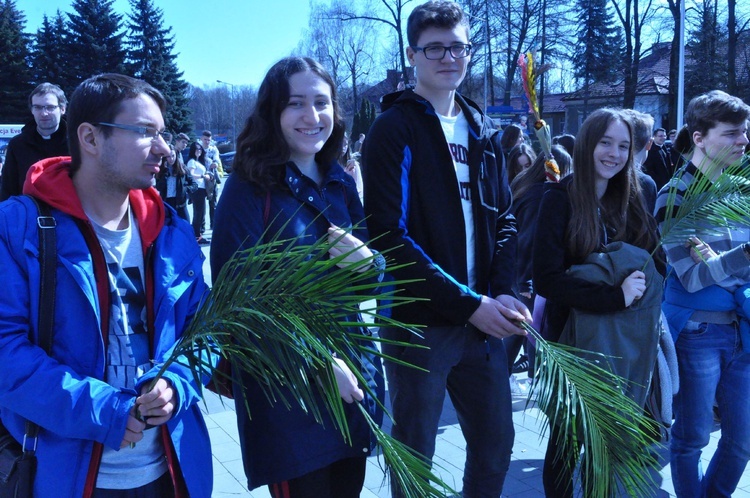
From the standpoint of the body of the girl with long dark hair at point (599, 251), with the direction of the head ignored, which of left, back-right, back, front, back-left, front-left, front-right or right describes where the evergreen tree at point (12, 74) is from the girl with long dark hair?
back

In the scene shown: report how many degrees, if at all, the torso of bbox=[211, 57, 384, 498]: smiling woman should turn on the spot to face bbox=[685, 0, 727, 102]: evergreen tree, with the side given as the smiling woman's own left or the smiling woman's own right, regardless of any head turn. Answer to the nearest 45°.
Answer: approximately 90° to the smiling woman's own left

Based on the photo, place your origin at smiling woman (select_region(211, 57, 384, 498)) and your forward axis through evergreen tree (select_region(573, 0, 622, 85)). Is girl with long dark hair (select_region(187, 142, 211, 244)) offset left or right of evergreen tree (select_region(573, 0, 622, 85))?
left

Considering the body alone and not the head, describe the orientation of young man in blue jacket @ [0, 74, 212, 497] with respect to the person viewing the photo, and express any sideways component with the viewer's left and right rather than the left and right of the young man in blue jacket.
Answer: facing the viewer and to the right of the viewer

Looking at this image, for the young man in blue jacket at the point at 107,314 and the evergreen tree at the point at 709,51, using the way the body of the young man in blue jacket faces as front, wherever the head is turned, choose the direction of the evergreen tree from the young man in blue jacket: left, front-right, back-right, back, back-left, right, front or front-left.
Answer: left

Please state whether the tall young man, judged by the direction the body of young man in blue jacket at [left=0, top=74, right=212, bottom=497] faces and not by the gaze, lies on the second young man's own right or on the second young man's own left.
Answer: on the second young man's own left

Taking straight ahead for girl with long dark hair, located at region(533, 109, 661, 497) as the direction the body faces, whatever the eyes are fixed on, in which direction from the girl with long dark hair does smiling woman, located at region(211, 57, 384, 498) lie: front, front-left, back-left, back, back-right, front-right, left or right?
right

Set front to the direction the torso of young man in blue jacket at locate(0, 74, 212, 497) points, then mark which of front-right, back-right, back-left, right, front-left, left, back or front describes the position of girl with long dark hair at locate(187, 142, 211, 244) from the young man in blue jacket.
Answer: back-left
